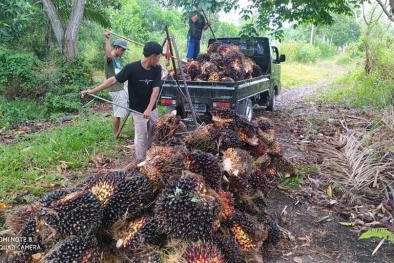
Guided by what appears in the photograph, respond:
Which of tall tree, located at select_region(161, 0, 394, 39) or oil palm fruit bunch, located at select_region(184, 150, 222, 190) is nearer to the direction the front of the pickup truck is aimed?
the tall tree

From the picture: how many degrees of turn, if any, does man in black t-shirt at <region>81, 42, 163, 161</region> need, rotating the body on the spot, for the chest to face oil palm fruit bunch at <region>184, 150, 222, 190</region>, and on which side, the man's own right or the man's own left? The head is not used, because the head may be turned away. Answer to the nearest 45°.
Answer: approximately 45° to the man's own left

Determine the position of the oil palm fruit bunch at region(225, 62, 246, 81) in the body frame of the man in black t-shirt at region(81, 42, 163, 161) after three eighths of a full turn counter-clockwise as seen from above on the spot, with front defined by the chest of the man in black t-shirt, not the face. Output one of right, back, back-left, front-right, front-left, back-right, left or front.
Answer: front-right

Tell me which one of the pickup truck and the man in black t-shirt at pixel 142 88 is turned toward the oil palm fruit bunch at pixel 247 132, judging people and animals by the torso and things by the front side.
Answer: the man in black t-shirt

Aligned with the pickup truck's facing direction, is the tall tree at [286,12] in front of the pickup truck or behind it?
in front

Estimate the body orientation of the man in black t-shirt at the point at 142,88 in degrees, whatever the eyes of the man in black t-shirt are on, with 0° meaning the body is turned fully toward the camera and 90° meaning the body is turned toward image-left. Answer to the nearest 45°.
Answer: approximately 315°

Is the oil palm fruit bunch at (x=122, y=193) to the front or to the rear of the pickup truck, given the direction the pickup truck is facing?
to the rear

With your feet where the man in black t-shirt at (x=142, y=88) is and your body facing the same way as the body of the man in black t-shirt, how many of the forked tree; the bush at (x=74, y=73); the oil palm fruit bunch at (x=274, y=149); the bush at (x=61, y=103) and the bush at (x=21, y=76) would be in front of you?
1

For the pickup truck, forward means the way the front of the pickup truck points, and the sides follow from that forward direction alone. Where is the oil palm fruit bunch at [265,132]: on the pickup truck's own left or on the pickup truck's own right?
on the pickup truck's own right

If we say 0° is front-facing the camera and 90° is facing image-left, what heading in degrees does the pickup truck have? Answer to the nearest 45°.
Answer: approximately 225°

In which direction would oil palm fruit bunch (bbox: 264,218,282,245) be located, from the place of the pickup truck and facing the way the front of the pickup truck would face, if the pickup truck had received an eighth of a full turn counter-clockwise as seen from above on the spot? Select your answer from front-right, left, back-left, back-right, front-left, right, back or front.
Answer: back

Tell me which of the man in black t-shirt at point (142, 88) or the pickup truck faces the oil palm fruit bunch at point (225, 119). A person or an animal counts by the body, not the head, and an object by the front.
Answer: the man in black t-shirt

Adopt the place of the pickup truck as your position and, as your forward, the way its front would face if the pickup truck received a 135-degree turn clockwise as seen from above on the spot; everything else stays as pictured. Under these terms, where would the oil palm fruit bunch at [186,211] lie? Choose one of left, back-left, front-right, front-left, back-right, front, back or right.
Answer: front

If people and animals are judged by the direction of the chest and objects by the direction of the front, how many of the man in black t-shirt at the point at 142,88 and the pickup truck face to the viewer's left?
0

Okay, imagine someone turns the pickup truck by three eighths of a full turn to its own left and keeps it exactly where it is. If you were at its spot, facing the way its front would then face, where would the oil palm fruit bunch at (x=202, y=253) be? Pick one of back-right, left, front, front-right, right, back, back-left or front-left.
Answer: left

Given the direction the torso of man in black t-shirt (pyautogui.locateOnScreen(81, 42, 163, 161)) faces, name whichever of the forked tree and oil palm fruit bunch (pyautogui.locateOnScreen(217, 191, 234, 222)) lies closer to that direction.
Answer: the oil palm fruit bunch

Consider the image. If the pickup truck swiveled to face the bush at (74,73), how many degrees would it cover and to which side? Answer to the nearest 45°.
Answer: approximately 90° to its left

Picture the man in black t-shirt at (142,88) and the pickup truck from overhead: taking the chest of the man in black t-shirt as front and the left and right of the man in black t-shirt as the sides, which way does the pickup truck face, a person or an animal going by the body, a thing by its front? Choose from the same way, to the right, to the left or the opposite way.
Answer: to the left
